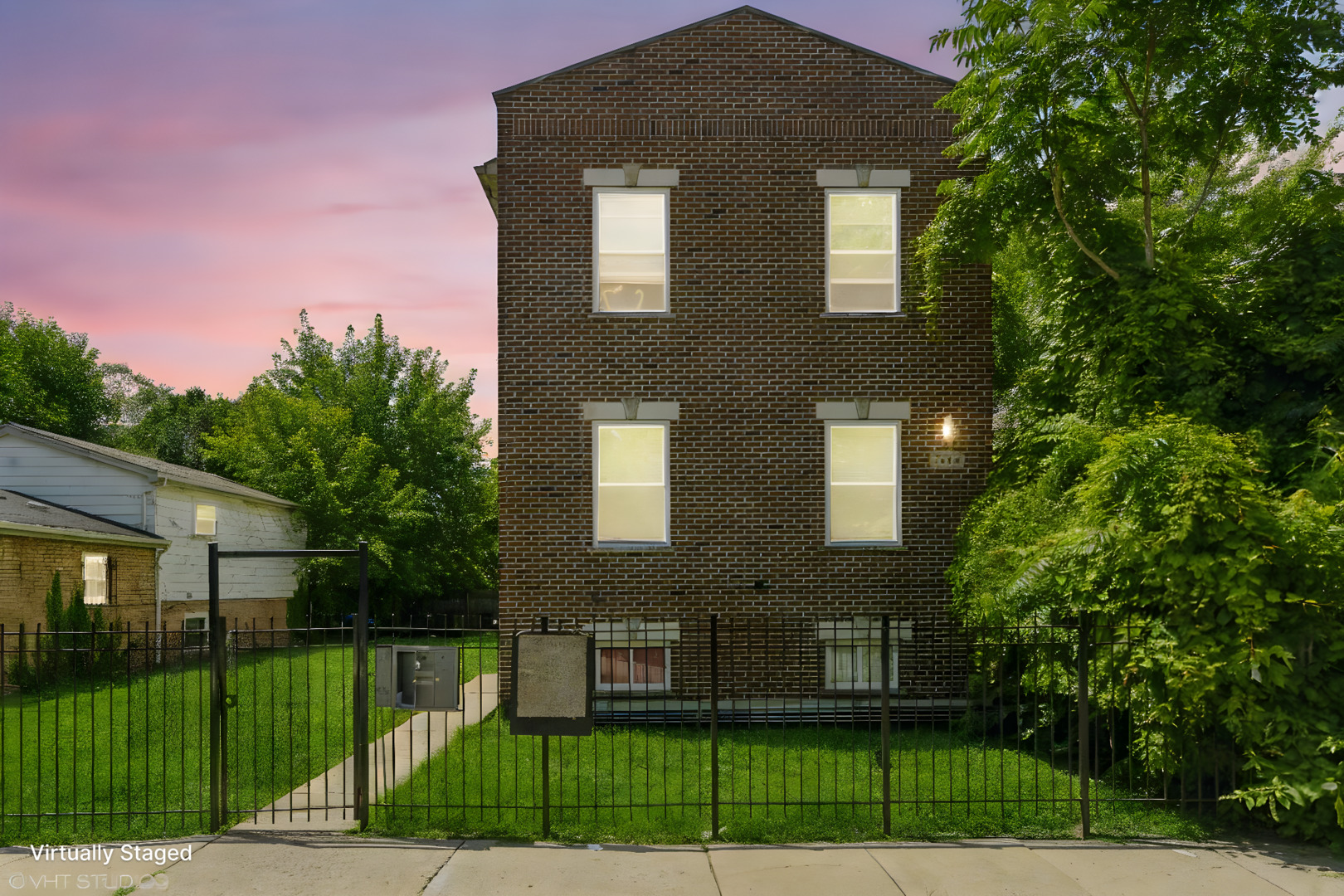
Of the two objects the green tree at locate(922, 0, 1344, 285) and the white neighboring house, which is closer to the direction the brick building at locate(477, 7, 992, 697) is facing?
the green tree

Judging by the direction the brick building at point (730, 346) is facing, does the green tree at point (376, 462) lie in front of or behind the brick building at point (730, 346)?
behind

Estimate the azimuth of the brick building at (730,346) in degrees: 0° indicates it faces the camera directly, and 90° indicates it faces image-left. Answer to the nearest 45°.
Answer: approximately 0°

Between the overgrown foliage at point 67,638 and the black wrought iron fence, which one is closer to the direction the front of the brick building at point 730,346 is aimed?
the black wrought iron fence

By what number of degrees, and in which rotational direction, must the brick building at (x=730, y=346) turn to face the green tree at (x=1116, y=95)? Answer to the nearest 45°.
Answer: approximately 45° to its left

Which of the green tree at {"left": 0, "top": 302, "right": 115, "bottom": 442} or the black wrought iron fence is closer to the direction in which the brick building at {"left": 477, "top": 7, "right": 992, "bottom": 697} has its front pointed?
the black wrought iron fence

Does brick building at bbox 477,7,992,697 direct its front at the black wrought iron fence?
yes
